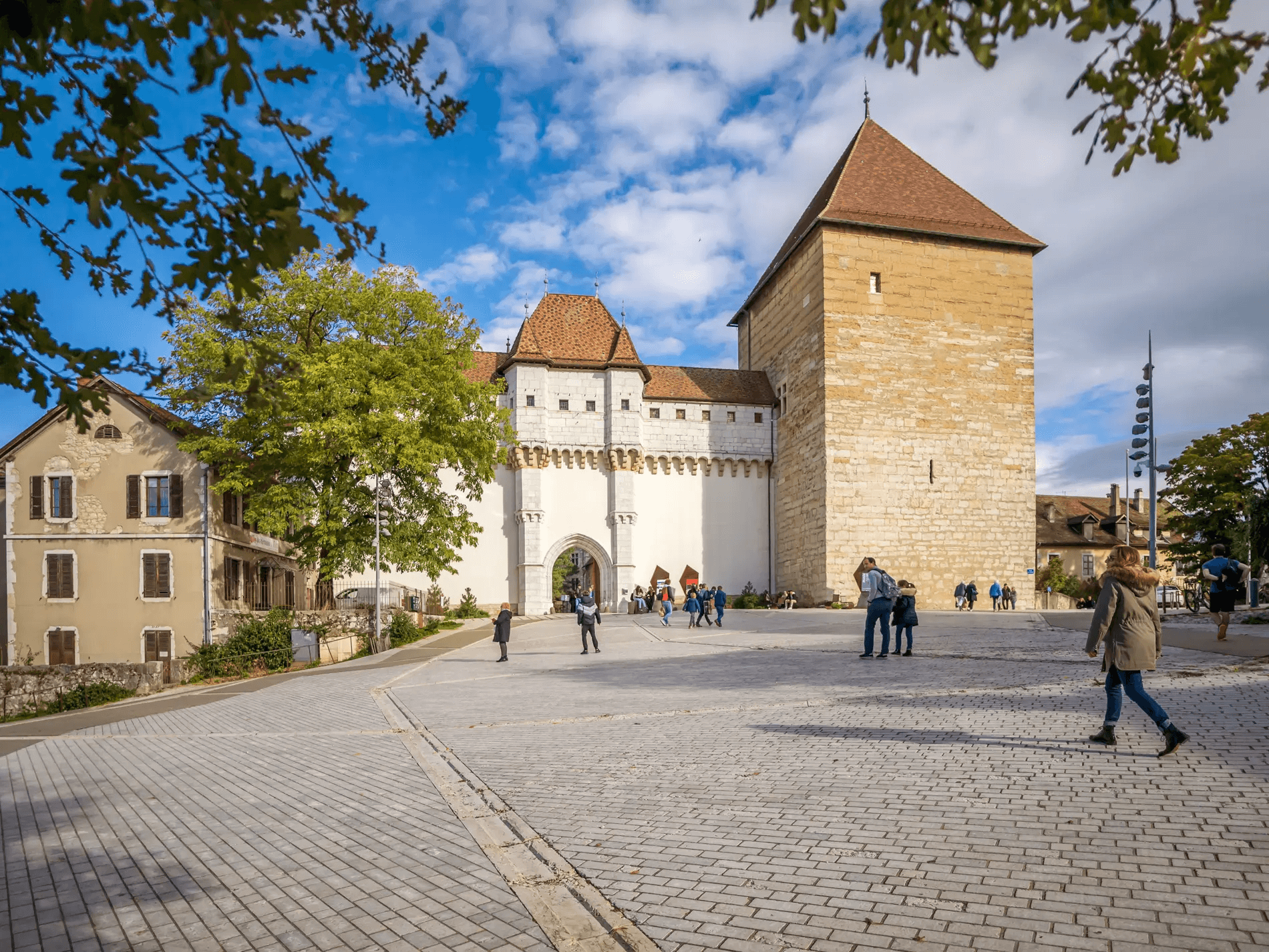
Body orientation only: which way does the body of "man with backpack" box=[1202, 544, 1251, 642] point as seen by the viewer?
away from the camera

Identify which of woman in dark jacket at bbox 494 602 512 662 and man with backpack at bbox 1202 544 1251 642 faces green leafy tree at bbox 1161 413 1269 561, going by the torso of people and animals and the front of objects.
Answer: the man with backpack

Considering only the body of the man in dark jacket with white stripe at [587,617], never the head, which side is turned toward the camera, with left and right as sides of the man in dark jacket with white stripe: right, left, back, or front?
back

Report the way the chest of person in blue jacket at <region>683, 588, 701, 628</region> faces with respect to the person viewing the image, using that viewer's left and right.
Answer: facing away from the viewer

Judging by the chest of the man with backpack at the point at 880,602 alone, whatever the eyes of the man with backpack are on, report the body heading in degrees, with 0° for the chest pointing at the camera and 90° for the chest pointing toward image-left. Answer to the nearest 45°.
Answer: approximately 135°

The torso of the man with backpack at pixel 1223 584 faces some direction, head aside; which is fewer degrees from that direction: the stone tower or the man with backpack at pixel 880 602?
the stone tower
